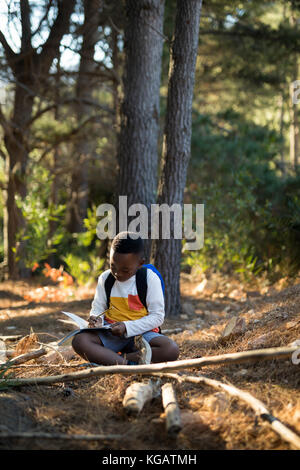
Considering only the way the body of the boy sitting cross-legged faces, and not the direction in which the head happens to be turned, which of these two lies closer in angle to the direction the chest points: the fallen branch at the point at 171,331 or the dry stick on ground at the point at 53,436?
the dry stick on ground

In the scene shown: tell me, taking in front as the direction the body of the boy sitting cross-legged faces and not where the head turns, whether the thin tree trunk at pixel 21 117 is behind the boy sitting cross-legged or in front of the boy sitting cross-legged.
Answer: behind

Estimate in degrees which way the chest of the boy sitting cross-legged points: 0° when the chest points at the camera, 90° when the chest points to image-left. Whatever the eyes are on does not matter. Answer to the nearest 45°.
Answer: approximately 0°

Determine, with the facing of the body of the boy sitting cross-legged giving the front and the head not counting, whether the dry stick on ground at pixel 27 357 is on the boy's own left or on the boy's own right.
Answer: on the boy's own right

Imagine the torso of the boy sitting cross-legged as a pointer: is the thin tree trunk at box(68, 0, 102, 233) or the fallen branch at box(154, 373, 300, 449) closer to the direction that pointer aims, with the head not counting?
the fallen branch

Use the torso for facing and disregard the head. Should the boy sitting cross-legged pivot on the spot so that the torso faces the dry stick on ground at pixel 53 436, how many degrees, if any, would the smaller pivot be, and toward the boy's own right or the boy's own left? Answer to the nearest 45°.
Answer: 0° — they already face it

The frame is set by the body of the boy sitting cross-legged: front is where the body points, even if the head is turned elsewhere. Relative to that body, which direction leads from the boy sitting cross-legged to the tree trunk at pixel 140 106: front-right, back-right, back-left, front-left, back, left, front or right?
back

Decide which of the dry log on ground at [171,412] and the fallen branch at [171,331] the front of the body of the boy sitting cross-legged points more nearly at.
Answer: the dry log on ground
